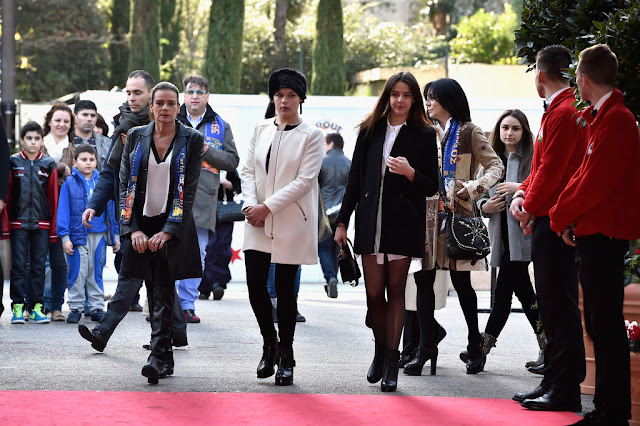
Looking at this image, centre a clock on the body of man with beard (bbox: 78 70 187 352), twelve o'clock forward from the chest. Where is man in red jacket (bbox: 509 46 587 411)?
The man in red jacket is roughly at 9 o'clock from the man with beard.

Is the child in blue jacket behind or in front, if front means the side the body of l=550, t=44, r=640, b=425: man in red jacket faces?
in front

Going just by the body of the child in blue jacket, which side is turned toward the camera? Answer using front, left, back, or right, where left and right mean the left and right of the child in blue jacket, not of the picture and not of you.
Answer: front

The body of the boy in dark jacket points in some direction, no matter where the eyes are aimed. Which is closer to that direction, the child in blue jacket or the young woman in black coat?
the young woman in black coat

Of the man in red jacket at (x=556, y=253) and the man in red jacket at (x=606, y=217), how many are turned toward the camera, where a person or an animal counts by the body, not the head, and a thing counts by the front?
0

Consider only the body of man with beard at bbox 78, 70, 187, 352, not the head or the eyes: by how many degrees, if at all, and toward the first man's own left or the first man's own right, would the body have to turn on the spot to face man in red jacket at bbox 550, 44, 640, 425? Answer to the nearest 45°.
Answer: approximately 90° to the first man's own left

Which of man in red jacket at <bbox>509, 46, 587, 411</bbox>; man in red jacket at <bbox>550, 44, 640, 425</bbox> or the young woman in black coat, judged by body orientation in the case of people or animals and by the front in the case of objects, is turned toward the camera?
the young woman in black coat

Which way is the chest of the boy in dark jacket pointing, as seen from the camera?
toward the camera

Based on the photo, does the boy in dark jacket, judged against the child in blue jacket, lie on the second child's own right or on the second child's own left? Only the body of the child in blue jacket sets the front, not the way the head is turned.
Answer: on the second child's own right

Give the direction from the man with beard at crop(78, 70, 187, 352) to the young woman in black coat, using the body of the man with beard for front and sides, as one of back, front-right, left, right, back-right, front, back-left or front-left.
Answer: left

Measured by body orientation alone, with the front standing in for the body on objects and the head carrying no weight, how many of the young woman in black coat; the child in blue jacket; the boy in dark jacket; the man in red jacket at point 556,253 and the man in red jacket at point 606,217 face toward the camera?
3

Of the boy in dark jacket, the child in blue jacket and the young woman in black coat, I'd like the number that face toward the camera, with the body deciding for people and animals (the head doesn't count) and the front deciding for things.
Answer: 3

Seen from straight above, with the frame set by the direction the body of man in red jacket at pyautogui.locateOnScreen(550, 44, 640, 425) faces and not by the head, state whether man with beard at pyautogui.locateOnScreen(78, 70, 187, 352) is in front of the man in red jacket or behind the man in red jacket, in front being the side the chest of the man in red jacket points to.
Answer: in front
